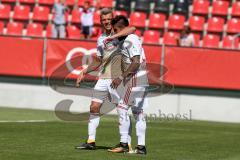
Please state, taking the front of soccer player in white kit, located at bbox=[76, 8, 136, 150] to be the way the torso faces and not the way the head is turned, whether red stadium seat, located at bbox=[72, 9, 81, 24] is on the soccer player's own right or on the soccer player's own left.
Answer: on the soccer player's own right

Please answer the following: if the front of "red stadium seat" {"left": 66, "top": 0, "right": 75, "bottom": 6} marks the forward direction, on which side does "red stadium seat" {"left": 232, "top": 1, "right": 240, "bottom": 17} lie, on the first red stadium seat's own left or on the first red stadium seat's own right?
on the first red stadium seat's own left

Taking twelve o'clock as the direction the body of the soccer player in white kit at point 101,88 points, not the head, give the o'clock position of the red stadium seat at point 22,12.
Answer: The red stadium seat is roughly at 4 o'clock from the soccer player in white kit.

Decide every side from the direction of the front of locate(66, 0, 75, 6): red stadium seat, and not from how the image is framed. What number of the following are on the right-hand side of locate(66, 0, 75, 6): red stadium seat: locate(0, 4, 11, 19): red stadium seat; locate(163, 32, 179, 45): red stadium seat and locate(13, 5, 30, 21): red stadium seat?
2

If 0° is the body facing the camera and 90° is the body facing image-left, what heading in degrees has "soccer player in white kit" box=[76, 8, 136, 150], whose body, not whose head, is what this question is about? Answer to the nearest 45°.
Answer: approximately 45°

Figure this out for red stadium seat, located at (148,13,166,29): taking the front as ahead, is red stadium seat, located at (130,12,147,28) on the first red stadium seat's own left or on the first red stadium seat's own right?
on the first red stadium seat's own right

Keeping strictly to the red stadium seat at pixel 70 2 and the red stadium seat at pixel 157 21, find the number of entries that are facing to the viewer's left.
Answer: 0
